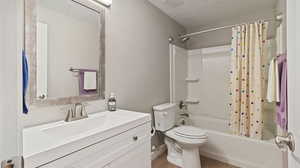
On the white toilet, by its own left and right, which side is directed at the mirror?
right

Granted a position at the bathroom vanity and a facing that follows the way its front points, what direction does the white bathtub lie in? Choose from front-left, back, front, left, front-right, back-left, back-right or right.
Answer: front-left

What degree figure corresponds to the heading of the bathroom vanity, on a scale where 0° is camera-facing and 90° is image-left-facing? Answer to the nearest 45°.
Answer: approximately 315°

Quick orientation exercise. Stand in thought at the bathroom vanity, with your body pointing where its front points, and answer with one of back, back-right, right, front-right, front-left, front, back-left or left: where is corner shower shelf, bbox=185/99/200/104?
left

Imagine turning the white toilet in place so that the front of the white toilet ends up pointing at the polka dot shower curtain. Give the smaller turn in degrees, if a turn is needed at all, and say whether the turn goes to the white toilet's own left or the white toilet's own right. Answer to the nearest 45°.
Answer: approximately 45° to the white toilet's own left

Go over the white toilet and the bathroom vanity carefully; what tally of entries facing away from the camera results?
0

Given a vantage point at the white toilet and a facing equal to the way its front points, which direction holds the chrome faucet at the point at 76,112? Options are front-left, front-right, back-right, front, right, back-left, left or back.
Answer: right

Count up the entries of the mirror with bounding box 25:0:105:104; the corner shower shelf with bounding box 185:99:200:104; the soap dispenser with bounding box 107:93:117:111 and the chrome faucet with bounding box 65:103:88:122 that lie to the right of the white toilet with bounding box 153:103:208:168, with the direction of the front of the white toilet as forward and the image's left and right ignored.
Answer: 3

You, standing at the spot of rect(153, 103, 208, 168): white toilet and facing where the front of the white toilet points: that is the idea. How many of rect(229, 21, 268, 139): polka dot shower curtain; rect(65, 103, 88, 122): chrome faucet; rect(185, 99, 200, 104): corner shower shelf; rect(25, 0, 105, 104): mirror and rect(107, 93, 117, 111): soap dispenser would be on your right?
3

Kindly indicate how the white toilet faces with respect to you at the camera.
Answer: facing the viewer and to the right of the viewer
